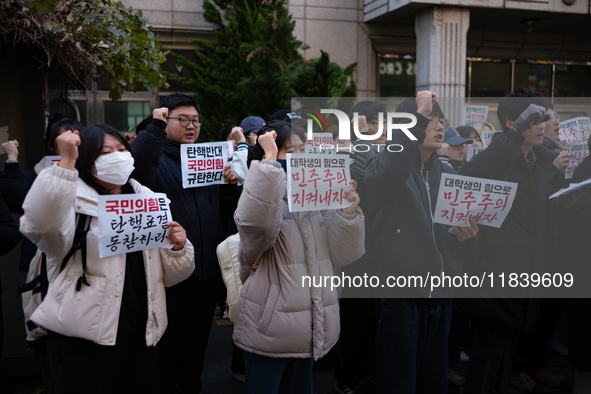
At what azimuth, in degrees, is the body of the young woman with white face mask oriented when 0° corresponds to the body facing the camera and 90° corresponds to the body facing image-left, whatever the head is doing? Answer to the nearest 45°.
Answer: approximately 315°

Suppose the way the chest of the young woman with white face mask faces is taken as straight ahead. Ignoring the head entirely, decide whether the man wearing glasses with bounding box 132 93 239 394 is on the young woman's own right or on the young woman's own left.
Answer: on the young woman's own left

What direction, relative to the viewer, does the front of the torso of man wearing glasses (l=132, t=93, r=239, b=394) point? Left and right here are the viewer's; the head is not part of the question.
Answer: facing the viewer and to the right of the viewer
